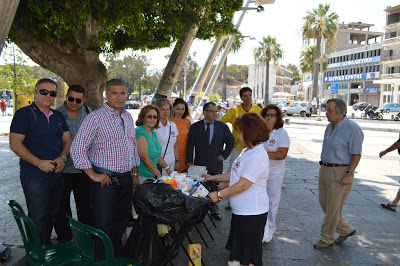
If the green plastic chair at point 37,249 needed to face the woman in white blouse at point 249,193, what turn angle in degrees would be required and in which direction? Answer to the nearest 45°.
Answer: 0° — it already faces them

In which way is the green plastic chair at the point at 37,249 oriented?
to the viewer's right

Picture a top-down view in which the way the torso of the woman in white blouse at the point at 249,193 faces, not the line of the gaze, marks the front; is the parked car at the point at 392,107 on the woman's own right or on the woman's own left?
on the woman's own right

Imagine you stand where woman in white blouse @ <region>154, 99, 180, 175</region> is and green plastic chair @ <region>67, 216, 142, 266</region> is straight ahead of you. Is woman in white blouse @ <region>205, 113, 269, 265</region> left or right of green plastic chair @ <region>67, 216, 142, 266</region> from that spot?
left

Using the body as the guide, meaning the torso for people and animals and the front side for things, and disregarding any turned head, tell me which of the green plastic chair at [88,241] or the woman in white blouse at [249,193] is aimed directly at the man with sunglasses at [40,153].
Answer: the woman in white blouse

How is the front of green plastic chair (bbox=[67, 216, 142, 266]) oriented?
to the viewer's right

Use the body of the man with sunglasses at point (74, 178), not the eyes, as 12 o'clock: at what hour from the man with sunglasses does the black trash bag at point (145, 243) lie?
The black trash bag is roughly at 11 o'clock from the man with sunglasses.

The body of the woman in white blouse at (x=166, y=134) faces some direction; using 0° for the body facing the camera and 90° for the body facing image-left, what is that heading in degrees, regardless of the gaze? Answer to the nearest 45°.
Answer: approximately 0°
